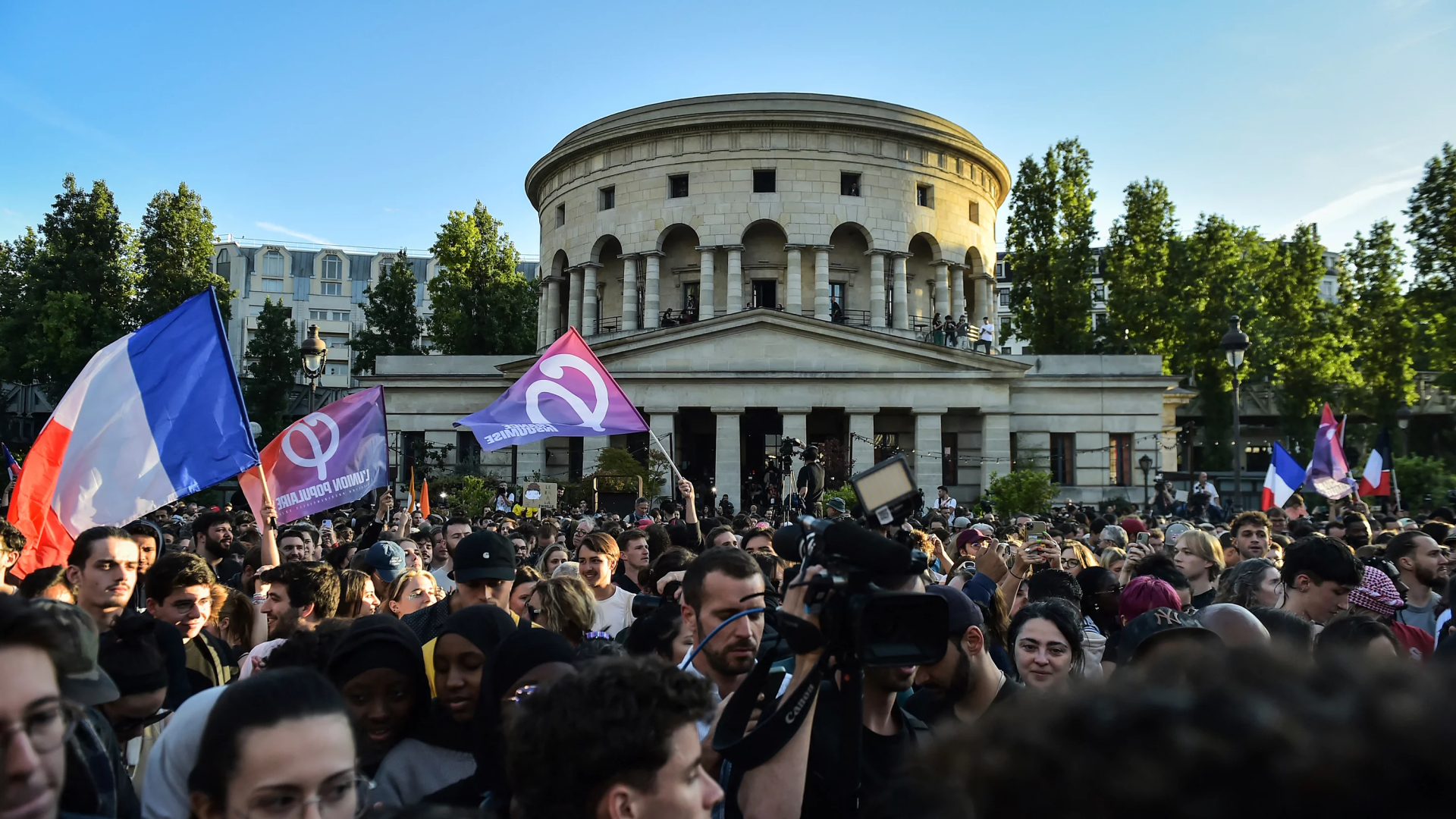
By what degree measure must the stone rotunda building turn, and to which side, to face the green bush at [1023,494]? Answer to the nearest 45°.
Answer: approximately 45° to its left

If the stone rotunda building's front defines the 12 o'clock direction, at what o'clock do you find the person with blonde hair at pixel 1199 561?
The person with blonde hair is roughly at 12 o'clock from the stone rotunda building.

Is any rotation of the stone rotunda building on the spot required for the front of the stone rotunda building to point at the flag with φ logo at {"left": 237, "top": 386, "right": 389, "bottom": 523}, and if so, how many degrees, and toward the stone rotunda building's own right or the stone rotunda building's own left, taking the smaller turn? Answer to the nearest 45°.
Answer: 0° — it already faces it

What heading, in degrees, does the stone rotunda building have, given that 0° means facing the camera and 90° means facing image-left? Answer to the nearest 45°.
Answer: approximately 0°

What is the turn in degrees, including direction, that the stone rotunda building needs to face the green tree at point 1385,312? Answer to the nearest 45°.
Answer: approximately 90° to its left

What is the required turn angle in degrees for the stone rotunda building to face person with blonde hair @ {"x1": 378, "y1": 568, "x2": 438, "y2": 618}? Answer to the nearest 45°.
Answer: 0° — it already faces them

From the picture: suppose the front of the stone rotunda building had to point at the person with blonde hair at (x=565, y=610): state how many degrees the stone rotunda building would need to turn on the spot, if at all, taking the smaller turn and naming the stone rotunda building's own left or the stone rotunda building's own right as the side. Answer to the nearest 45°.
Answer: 0° — it already faces them
